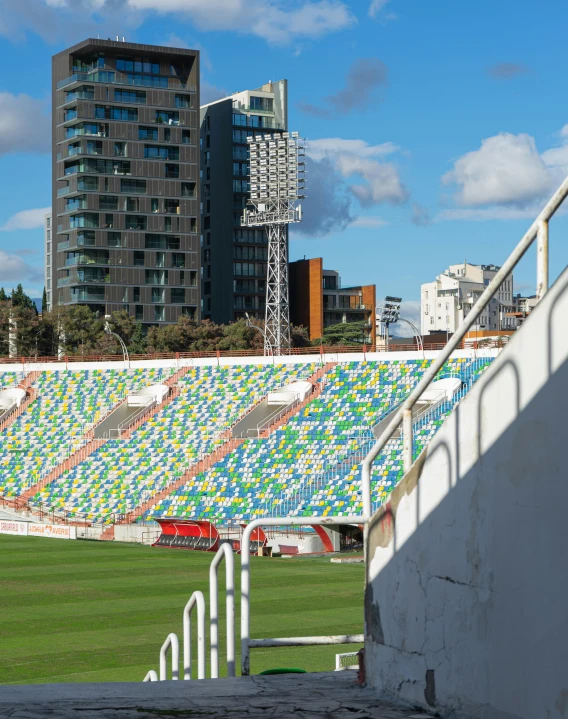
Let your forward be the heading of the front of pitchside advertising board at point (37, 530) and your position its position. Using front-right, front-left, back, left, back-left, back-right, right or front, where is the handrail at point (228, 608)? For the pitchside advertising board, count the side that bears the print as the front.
front

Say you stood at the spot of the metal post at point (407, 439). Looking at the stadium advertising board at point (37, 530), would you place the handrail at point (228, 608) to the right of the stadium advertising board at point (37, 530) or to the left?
left

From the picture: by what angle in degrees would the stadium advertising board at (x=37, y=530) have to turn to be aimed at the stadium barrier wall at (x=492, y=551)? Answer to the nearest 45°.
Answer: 0° — it already faces it

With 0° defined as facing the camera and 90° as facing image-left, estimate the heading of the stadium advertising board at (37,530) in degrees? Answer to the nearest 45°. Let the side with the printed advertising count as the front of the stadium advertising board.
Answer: approximately 0°

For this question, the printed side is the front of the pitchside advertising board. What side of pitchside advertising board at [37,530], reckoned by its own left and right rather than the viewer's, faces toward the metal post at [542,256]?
front

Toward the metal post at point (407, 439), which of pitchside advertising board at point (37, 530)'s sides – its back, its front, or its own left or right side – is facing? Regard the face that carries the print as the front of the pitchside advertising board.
front
